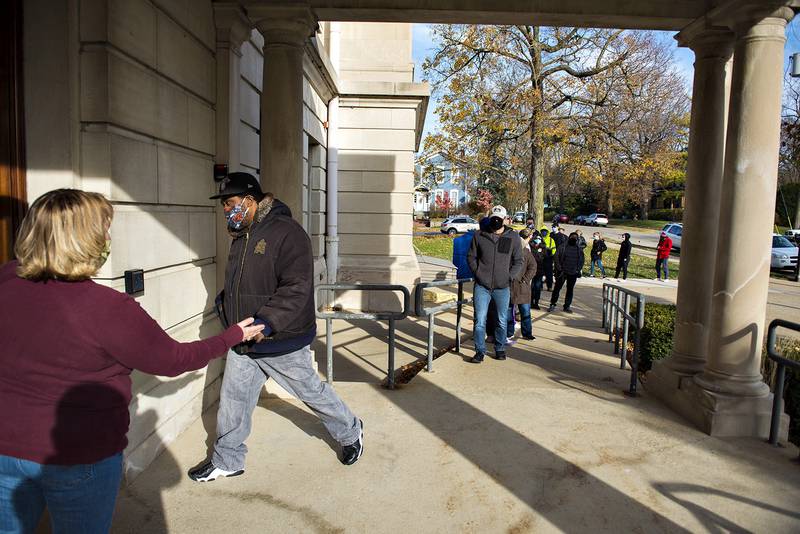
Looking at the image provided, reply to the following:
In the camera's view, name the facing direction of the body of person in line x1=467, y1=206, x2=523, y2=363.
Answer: toward the camera

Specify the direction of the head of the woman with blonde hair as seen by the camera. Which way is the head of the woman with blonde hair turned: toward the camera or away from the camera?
away from the camera

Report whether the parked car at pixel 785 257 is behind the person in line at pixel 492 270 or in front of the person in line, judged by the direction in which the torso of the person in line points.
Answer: behind

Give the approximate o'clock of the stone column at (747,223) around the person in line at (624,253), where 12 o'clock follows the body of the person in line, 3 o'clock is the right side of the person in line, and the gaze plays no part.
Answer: The stone column is roughly at 9 o'clock from the person in line.

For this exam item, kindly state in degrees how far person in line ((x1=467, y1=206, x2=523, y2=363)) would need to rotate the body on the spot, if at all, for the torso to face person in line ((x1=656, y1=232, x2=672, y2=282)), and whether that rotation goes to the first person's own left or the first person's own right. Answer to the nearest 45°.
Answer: approximately 180°
